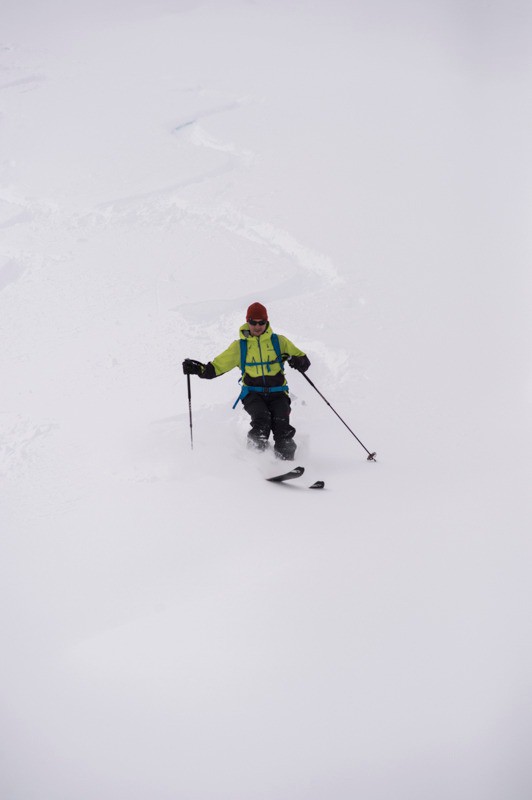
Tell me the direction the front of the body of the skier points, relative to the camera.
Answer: toward the camera
